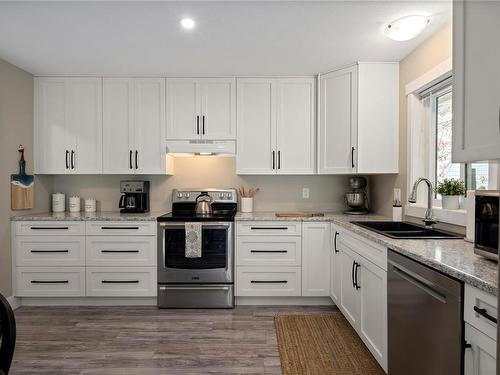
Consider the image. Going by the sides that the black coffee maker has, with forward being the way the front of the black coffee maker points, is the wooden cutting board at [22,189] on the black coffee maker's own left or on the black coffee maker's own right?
on the black coffee maker's own right

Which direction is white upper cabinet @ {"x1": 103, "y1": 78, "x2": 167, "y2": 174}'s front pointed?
toward the camera

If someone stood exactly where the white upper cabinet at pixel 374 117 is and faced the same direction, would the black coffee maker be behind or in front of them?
in front

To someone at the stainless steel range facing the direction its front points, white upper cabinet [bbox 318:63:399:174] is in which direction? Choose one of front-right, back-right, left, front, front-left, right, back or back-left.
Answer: left

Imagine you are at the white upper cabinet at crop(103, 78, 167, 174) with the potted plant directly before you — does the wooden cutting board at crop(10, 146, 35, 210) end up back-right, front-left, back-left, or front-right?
back-right

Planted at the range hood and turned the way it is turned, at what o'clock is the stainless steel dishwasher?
The stainless steel dishwasher is roughly at 11 o'clock from the range hood.

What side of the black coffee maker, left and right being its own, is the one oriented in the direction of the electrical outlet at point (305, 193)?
left

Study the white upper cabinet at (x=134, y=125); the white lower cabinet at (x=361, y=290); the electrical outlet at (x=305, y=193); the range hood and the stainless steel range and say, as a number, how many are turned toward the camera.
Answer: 4

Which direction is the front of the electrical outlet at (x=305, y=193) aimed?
toward the camera

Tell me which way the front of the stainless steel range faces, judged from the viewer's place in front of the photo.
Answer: facing the viewer

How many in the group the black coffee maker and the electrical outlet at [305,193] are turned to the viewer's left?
0

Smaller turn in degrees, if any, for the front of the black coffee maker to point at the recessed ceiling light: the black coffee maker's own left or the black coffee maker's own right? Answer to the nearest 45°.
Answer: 0° — it already faces it

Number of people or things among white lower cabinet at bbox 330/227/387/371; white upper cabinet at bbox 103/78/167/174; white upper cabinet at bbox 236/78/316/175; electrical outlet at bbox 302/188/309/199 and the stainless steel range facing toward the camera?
4

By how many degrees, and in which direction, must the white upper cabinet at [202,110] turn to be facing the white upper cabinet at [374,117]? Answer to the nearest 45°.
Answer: approximately 90° to its left

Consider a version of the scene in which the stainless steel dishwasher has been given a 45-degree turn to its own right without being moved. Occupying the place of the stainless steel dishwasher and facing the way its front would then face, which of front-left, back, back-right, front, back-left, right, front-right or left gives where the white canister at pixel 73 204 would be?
front
